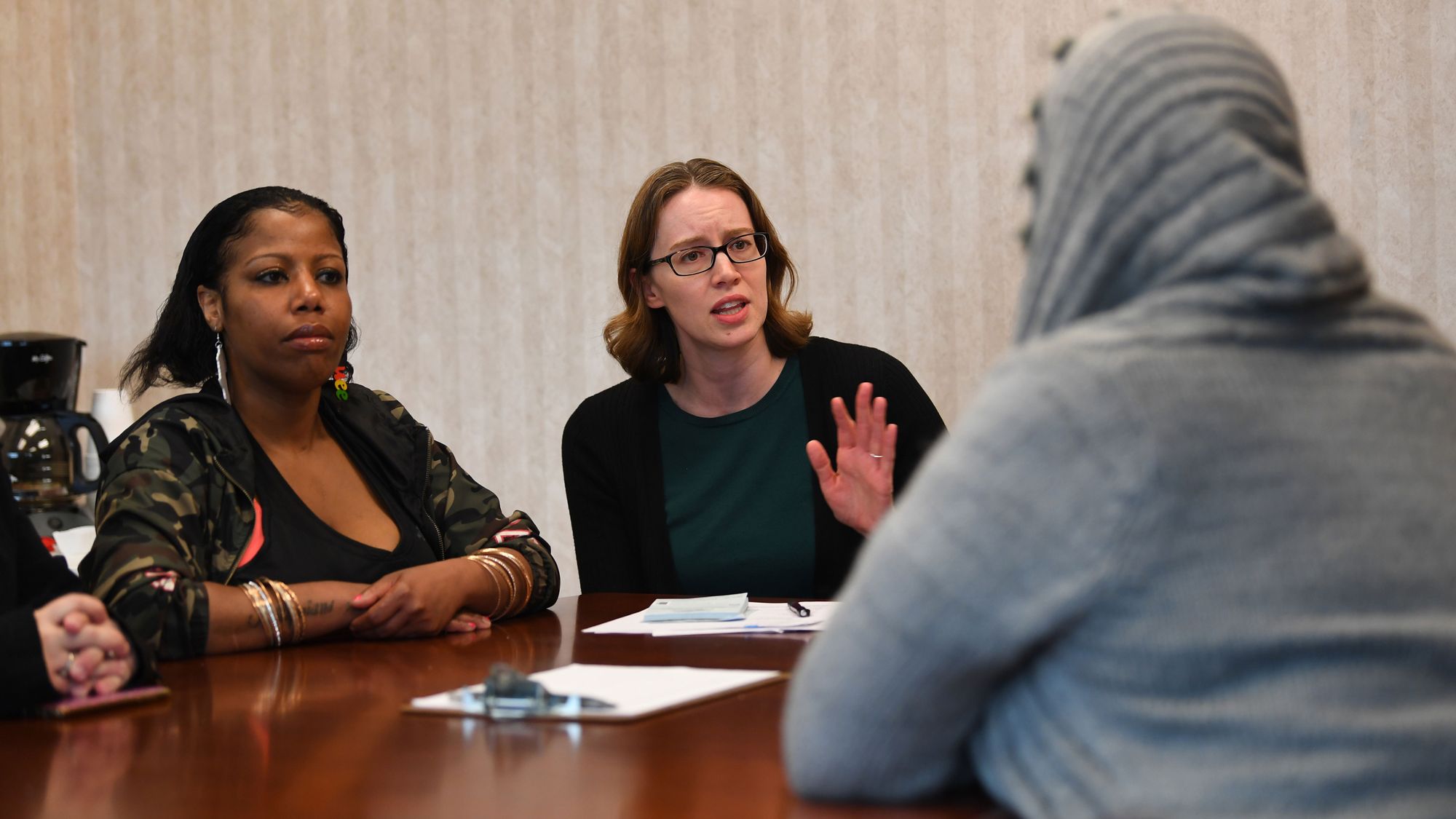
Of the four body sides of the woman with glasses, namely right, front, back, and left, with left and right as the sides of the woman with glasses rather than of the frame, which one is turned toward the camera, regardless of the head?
front

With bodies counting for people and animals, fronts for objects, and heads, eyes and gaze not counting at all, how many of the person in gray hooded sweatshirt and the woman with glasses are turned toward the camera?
1

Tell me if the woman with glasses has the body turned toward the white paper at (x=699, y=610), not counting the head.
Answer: yes

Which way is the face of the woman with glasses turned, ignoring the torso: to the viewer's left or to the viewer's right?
to the viewer's right

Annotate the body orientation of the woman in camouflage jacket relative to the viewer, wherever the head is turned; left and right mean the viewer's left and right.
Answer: facing the viewer and to the right of the viewer

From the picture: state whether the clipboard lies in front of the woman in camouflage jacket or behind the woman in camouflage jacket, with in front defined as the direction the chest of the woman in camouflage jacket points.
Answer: in front

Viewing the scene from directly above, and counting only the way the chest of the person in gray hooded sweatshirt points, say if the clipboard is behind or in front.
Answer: in front

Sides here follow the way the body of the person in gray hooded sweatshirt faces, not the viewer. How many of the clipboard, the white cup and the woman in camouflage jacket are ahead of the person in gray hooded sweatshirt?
3

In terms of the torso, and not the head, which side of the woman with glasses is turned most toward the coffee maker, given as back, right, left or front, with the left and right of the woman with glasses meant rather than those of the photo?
right

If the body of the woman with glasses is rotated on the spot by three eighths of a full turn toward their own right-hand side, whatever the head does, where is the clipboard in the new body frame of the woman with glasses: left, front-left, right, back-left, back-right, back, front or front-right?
back-left

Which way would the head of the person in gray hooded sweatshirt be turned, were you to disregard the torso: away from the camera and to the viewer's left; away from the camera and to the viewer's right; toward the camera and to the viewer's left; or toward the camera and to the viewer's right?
away from the camera and to the viewer's left

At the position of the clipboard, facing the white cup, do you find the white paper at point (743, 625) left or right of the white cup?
right

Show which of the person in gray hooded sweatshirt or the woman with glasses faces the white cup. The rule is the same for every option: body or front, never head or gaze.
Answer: the person in gray hooded sweatshirt

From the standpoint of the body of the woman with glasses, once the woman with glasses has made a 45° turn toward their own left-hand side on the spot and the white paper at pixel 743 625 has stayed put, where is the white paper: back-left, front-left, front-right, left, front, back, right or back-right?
front-right

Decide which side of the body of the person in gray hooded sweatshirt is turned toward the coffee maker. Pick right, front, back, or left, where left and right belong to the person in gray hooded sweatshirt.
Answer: front

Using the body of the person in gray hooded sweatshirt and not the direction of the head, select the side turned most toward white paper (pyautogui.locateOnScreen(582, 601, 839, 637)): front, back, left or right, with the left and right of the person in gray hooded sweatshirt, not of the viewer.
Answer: front

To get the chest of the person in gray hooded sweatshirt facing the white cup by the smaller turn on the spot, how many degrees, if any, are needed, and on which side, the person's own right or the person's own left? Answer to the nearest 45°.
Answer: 0° — they already face it
